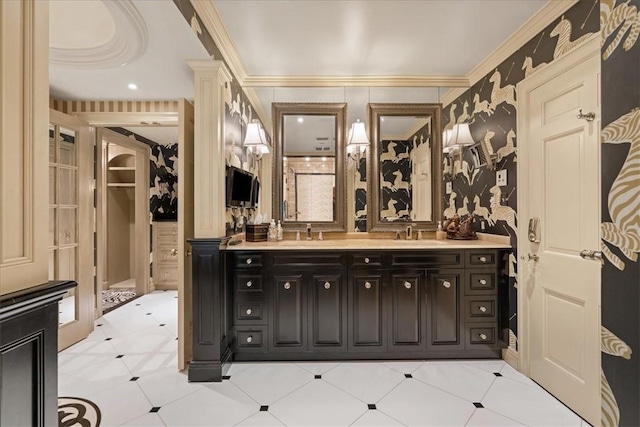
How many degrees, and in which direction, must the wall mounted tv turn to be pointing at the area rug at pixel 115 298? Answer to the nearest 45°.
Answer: approximately 180°

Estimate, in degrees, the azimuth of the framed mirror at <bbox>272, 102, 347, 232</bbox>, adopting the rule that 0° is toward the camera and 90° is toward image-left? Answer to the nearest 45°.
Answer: approximately 0°

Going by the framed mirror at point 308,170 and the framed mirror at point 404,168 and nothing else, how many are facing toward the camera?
2

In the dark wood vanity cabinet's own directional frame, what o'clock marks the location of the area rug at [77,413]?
The area rug is roughly at 2 o'clock from the dark wood vanity cabinet.

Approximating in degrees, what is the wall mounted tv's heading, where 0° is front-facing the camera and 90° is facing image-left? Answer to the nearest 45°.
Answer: approximately 315°
